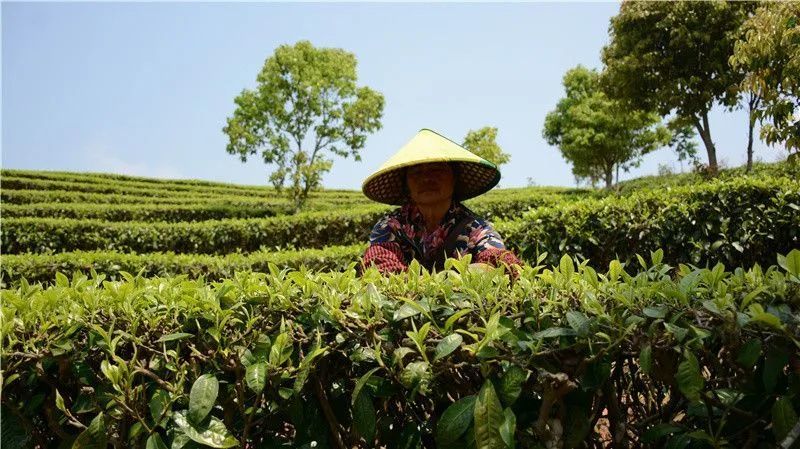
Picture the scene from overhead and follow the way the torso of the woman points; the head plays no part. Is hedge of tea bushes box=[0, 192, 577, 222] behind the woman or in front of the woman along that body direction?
behind

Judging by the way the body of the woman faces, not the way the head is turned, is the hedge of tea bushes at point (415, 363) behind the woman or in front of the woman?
in front

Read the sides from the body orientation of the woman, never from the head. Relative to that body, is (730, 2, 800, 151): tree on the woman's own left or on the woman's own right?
on the woman's own left

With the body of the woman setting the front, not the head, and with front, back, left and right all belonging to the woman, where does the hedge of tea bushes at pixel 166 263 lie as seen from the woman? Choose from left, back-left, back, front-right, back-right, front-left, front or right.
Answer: back-right

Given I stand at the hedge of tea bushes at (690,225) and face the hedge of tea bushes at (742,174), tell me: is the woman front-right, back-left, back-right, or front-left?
back-left

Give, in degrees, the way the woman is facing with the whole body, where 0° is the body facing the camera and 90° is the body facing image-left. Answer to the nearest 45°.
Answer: approximately 0°

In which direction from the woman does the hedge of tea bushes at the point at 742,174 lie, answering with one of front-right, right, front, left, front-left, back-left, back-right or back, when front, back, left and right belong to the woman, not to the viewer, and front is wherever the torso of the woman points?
back-left

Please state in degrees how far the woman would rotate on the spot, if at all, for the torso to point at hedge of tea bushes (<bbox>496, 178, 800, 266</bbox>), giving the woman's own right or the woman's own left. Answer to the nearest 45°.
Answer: approximately 135° to the woman's own left

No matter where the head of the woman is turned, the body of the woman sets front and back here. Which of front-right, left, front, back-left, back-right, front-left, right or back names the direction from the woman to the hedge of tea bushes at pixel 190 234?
back-right
